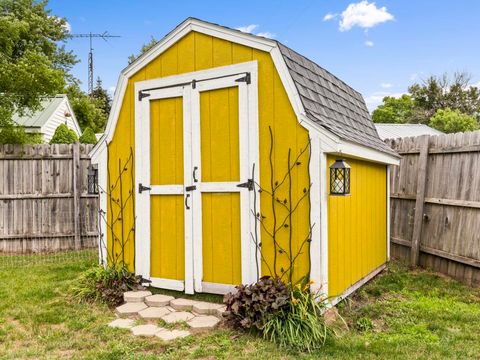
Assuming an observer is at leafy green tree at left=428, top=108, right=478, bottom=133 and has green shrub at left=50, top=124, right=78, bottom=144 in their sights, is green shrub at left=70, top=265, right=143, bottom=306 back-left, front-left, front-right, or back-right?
front-left

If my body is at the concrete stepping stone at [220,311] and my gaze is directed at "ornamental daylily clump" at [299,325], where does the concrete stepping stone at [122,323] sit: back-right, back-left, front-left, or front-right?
back-right

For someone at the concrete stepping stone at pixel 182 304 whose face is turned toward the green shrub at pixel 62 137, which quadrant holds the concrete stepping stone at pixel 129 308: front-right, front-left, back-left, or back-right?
front-left

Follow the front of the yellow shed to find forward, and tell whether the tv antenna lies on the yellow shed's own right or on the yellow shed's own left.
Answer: on the yellow shed's own right

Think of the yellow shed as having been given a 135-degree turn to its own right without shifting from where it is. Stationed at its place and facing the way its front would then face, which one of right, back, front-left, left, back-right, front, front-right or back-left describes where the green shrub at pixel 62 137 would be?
front-left

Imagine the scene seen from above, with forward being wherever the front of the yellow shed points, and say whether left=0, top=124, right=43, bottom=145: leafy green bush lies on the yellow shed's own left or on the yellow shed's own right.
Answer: on the yellow shed's own right

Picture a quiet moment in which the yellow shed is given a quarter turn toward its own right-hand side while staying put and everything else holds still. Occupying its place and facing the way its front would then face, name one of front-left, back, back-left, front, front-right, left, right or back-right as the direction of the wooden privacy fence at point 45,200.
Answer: front

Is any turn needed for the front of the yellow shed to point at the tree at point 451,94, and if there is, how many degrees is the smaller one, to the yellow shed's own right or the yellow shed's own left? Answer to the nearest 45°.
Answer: approximately 180°

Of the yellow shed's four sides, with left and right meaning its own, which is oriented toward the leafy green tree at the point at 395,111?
back

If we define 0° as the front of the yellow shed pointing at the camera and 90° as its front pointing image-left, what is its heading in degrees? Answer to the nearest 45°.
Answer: approximately 45°

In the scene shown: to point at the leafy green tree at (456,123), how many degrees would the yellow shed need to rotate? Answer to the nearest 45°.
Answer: approximately 180°
